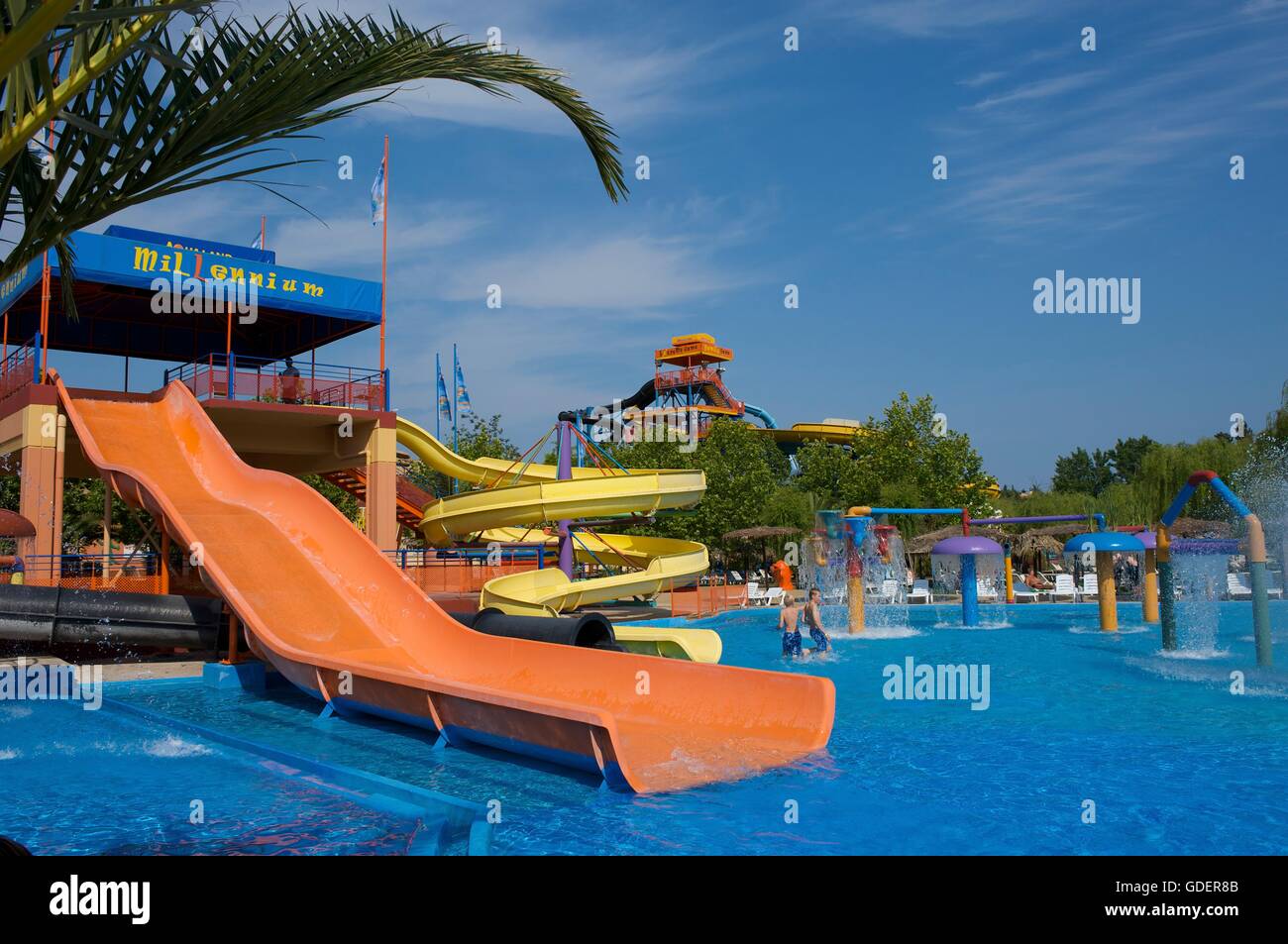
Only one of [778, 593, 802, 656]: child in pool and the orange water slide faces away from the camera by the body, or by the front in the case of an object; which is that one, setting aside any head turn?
the child in pool

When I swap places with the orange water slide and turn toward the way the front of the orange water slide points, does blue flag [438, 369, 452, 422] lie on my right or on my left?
on my left

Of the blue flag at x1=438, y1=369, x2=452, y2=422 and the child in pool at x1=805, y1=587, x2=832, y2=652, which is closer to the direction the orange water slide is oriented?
the child in pool

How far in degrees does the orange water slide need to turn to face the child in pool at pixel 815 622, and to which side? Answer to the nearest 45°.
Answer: approximately 90° to its left

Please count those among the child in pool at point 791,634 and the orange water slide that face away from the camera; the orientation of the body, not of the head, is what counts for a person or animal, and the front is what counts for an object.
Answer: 1

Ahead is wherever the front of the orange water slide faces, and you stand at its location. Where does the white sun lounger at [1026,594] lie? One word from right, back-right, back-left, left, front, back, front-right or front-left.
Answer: left

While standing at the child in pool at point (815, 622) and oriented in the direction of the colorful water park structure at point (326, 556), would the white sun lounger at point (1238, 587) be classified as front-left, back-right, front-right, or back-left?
back-right

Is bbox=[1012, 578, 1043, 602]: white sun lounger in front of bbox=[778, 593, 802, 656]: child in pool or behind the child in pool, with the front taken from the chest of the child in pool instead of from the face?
in front

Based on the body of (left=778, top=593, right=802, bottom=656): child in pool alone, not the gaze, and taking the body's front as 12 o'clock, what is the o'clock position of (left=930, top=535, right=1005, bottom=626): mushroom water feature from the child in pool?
The mushroom water feature is roughly at 1 o'clock from the child in pool.

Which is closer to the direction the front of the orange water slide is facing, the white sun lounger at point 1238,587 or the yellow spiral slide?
the white sun lounger

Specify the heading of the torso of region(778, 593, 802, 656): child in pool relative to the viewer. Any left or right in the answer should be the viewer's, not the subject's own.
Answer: facing away from the viewer
